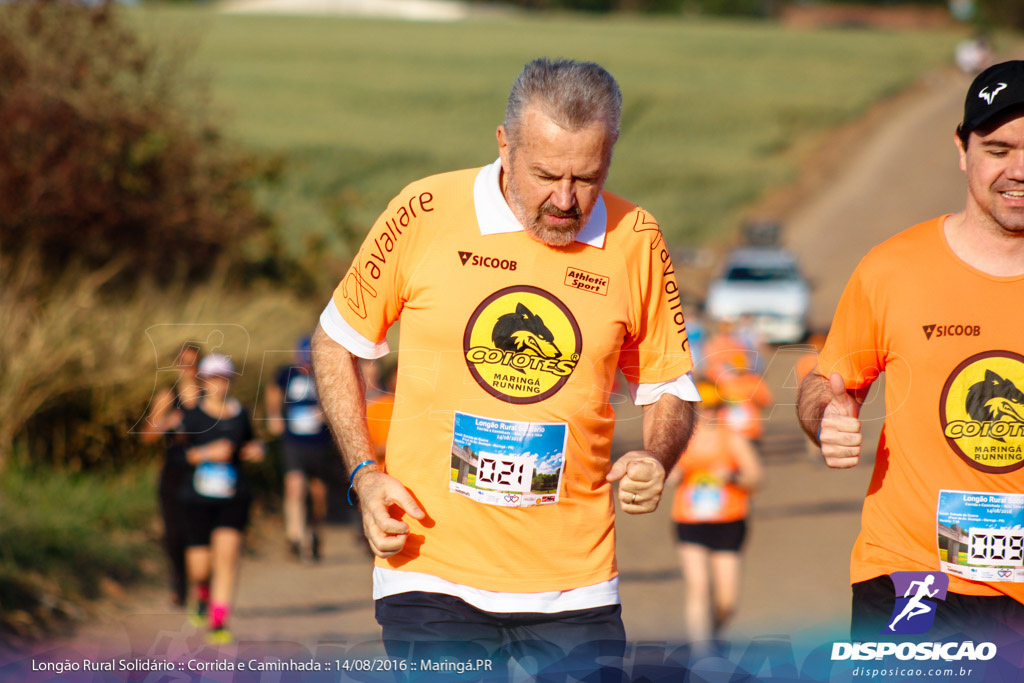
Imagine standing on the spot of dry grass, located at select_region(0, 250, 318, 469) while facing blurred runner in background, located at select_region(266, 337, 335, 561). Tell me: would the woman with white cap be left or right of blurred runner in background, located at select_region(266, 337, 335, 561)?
right

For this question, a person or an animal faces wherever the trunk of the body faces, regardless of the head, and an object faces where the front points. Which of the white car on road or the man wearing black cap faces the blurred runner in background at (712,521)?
the white car on road

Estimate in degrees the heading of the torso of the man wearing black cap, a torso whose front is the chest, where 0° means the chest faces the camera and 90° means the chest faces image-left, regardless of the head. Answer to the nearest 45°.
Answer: approximately 0°

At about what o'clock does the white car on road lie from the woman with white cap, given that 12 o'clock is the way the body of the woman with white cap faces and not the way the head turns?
The white car on road is roughly at 7 o'clock from the woman with white cap.

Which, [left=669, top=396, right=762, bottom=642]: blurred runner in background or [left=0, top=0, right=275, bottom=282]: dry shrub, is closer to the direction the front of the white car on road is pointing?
the blurred runner in background

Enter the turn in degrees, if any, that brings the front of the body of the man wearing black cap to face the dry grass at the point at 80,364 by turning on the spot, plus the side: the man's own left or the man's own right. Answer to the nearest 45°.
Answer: approximately 135° to the man's own right

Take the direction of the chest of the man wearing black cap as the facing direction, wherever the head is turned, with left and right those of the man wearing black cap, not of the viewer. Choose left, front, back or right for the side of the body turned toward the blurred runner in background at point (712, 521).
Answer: back

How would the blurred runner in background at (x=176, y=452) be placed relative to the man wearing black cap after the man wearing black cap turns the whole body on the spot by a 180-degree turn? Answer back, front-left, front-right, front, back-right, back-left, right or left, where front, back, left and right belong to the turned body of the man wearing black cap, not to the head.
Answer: front-left

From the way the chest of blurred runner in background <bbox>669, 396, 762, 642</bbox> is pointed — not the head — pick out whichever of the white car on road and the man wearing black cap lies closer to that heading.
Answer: the man wearing black cap

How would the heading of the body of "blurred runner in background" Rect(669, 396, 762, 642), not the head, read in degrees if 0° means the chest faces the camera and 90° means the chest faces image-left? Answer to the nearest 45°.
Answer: approximately 0°

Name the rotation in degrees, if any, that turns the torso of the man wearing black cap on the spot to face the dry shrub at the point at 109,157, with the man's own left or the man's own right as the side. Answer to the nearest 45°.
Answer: approximately 135° to the man's own right
